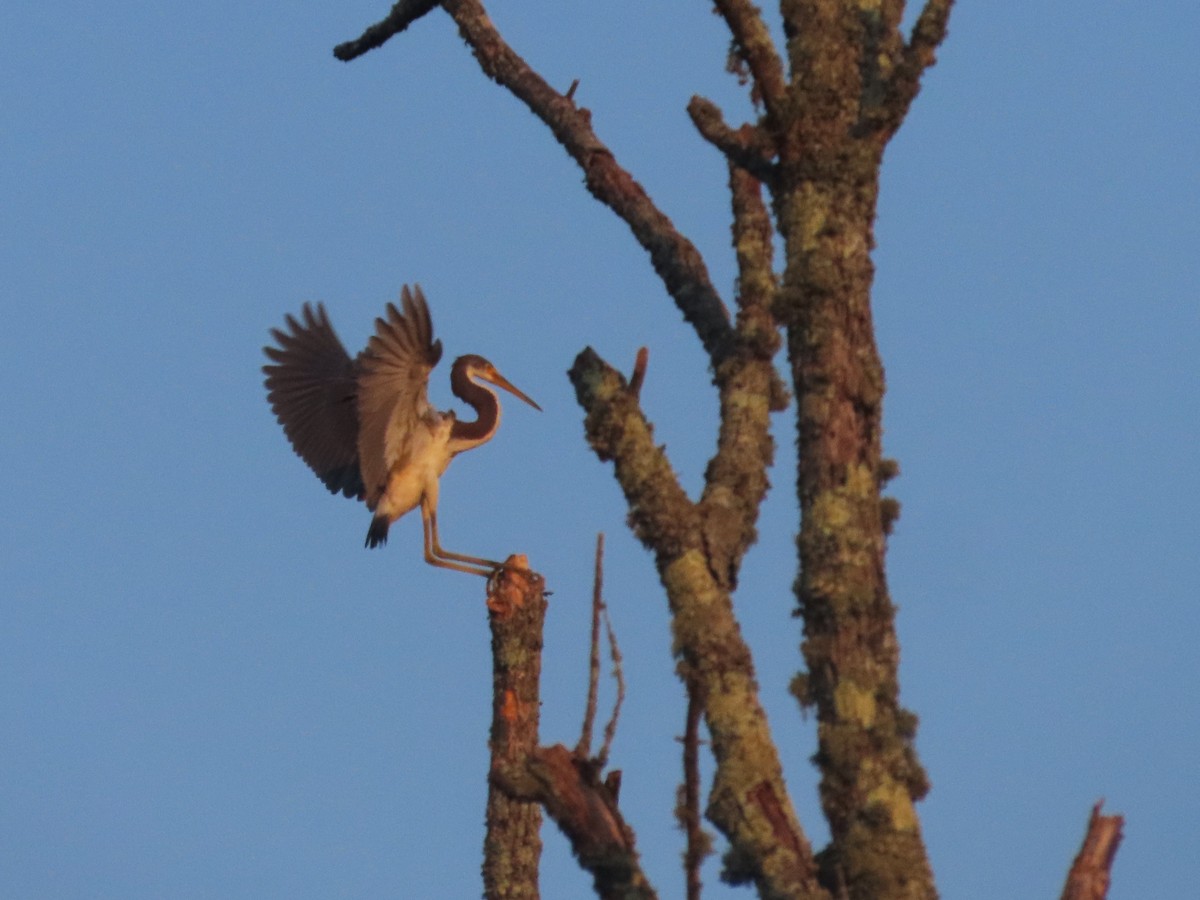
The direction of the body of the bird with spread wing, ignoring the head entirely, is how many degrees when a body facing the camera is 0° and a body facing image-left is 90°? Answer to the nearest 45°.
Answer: approximately 270°
